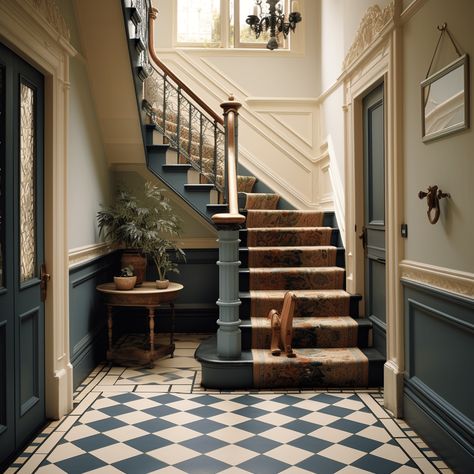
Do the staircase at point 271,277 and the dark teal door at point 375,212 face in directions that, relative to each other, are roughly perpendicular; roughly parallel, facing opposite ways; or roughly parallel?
roughly perpendicular

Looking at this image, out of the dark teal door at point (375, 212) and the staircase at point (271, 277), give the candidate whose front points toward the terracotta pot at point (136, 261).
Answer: the dark teal door

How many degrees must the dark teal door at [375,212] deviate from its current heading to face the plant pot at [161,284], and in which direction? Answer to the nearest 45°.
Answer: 0° — it already faces it

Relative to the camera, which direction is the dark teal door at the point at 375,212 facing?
to the viewer's left

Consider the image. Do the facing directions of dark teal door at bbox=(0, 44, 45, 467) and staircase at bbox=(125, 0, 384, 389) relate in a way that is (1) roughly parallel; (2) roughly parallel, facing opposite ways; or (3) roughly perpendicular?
roughly perpendicular

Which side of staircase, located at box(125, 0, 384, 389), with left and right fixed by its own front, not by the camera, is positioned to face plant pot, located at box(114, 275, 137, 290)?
right

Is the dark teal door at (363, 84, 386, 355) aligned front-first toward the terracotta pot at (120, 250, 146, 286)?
yes

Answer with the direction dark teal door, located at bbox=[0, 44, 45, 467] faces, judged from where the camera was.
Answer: facing to the right of the viewer

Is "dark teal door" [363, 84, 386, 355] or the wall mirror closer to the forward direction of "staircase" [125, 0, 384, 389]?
the wall mirror

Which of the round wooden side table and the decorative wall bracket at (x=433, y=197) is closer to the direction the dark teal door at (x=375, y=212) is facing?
the round wooden side table
